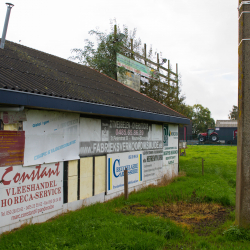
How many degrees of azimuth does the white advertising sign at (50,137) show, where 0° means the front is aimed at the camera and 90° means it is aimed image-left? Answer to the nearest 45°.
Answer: approximately 315°

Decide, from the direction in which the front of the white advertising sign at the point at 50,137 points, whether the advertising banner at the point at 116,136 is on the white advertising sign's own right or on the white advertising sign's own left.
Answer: on the white advertising sign's own left

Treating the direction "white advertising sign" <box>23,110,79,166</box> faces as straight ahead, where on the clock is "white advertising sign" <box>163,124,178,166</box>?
"white advertising sign" <box>163,124,178,166</box> is roughly at 9 o'clock from "white advertising sign" <box>23,110,79,166</box>.

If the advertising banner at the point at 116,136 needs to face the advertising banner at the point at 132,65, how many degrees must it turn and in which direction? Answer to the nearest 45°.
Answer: approximately 135° to its left

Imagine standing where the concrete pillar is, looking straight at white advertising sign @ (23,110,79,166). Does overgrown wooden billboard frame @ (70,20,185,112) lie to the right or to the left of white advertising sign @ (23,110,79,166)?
right

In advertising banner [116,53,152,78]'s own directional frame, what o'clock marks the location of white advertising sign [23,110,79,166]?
The white advertising sign is roughly at 2 o'clock from the advertising banner.

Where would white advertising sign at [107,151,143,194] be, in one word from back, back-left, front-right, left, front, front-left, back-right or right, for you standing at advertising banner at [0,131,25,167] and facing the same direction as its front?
left

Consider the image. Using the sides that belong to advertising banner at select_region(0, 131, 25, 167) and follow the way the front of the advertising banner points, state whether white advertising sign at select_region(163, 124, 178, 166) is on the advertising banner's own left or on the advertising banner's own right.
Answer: on the advertising banner's own left

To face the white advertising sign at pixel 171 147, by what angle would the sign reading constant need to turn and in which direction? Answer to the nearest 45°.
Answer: approximately 90° to its left

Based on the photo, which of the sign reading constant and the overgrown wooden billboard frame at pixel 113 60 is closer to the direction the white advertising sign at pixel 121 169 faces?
the sign reading constant

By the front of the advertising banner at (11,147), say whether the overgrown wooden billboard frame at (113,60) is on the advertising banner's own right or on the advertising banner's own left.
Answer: on the advertising banner's own left

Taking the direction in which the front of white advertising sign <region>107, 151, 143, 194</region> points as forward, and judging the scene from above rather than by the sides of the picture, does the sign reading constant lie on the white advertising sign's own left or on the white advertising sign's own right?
on the white advertising sign's own right

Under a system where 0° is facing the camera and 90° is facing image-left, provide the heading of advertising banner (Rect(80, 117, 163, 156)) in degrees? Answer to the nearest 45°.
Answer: approximately 315°

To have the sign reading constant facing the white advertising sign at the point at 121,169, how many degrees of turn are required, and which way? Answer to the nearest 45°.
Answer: approximately 90° to its left
